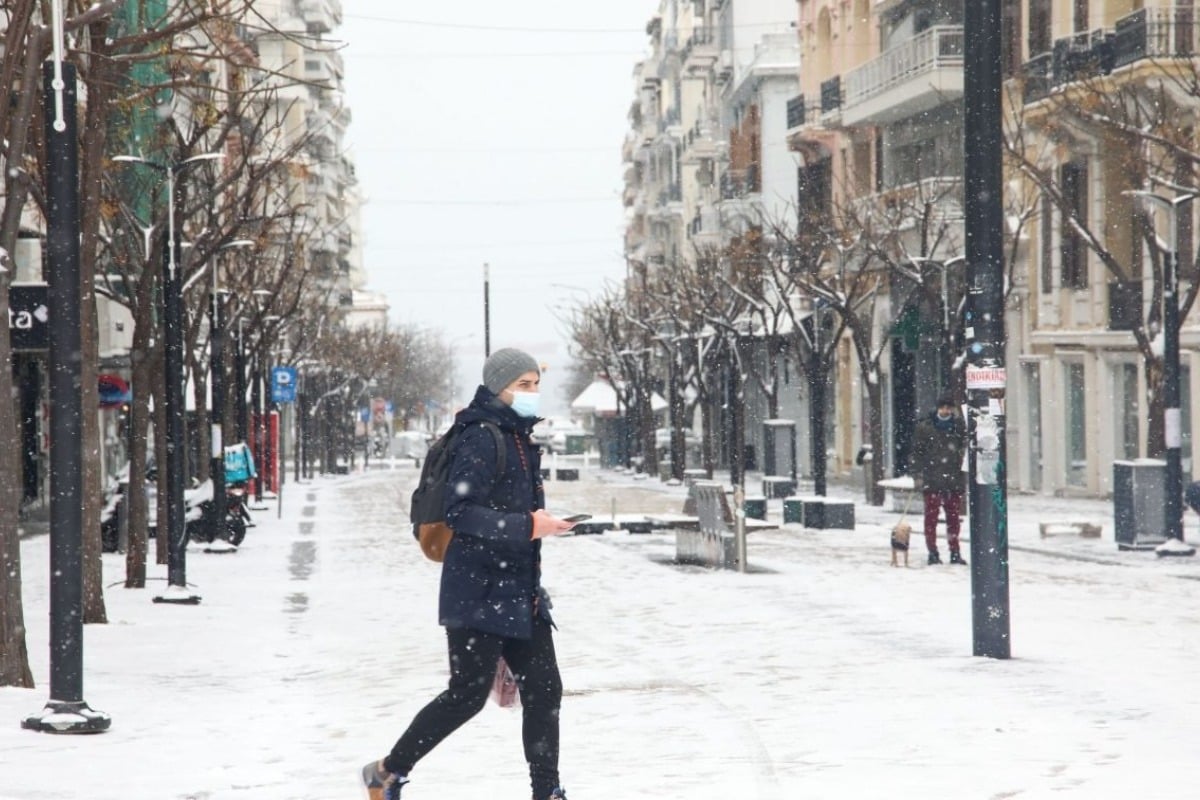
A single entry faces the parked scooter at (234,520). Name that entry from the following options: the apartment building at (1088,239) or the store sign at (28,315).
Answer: the apartment building

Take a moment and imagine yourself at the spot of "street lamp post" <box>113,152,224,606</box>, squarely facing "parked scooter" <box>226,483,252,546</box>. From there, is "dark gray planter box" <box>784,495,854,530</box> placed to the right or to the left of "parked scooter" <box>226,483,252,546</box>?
right

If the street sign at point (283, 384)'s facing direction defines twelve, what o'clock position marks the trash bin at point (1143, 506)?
The trash bin is roughly at 11 o'clock from the street sign.

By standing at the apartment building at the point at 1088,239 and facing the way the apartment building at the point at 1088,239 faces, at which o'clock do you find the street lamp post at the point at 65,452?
The street lamp post is roughly at 11 o'clock from the apartment building.

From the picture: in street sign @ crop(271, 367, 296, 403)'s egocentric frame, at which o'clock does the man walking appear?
The man walking is roughly at 12 o'clock from the street sign.

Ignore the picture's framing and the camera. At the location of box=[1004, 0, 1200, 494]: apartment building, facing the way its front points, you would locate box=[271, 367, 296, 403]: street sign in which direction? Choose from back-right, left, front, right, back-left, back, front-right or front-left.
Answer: front-right

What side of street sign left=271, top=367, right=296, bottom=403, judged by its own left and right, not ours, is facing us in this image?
front

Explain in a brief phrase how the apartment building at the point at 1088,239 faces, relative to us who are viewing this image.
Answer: facing the viewer and to the left of the viewer

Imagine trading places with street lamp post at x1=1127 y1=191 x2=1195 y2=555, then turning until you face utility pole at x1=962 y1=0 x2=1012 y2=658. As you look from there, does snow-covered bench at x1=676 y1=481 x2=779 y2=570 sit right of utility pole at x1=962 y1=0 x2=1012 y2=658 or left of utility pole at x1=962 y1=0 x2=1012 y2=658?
right

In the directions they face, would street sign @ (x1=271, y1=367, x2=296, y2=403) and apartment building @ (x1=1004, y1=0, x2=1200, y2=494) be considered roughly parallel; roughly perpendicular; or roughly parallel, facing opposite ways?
roughly perpendicular

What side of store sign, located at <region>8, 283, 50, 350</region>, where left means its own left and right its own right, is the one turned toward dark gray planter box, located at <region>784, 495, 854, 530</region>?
left
